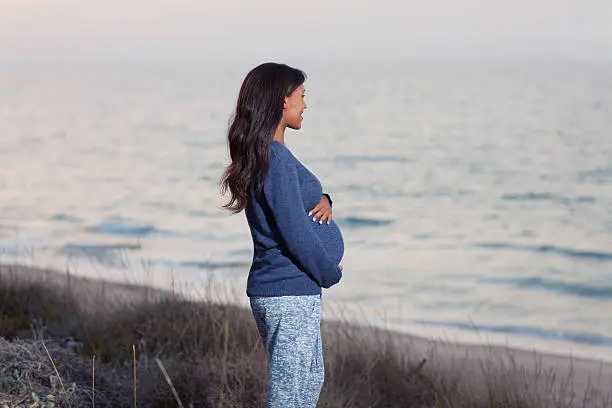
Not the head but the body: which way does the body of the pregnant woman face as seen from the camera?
to the viewer's right

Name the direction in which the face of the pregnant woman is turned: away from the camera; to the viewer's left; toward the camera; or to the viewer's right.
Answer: to the viewer's right
